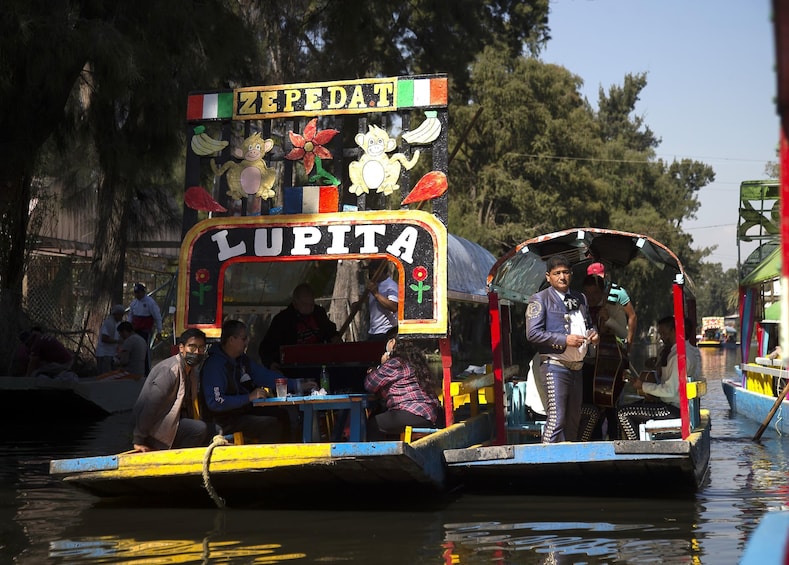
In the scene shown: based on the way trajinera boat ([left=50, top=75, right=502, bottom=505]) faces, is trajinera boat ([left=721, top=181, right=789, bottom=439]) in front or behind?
behind

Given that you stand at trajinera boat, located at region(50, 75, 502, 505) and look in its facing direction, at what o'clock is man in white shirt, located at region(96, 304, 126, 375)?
The man in white shirt is roughly at 4 o'clock from the trajinera boat.

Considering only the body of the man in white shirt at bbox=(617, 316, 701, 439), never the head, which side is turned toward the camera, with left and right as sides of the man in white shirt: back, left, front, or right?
left

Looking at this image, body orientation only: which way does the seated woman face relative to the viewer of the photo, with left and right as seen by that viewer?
facing to the left of the viewer

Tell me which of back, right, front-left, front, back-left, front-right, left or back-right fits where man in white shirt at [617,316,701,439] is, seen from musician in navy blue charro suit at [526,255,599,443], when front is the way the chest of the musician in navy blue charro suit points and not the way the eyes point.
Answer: left

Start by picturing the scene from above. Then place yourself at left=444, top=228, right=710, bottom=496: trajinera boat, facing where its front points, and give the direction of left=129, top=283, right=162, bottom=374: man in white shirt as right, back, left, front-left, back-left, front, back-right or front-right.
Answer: back-right

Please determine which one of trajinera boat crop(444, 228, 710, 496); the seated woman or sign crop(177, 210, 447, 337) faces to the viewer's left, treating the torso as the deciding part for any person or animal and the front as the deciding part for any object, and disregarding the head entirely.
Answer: the seated woman

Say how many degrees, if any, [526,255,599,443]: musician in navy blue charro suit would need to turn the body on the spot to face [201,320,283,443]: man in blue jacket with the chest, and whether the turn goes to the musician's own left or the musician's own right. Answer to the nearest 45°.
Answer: approximately 135° to the musician's own right

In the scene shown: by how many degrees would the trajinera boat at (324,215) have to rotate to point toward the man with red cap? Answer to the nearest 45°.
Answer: approximately 135° to its left

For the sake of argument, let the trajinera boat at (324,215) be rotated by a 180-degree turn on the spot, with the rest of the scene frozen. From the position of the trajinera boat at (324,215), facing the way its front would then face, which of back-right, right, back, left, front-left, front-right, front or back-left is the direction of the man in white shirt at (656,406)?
front-right

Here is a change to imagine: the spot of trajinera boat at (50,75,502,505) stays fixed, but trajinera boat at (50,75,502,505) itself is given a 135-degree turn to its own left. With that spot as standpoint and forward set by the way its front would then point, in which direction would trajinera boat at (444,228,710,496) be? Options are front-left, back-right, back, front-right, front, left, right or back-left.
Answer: front

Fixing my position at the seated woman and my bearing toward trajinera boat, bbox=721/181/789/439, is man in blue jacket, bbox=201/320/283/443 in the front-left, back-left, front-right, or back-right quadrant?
back-left

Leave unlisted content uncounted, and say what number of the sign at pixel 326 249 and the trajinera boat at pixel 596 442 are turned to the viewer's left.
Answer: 0
